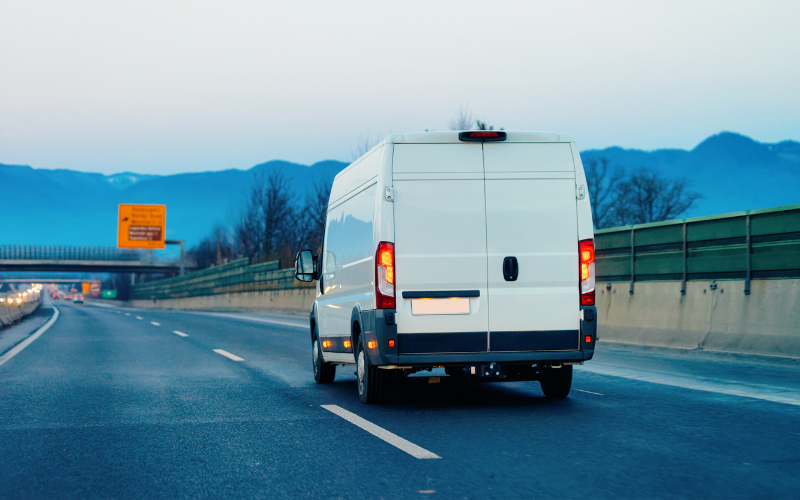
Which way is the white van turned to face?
away from the camera

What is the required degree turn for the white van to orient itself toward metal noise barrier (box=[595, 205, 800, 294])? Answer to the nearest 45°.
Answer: approximately 45° to its right

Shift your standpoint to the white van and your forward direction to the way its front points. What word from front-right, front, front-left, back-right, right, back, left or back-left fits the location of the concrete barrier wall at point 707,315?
front-right
